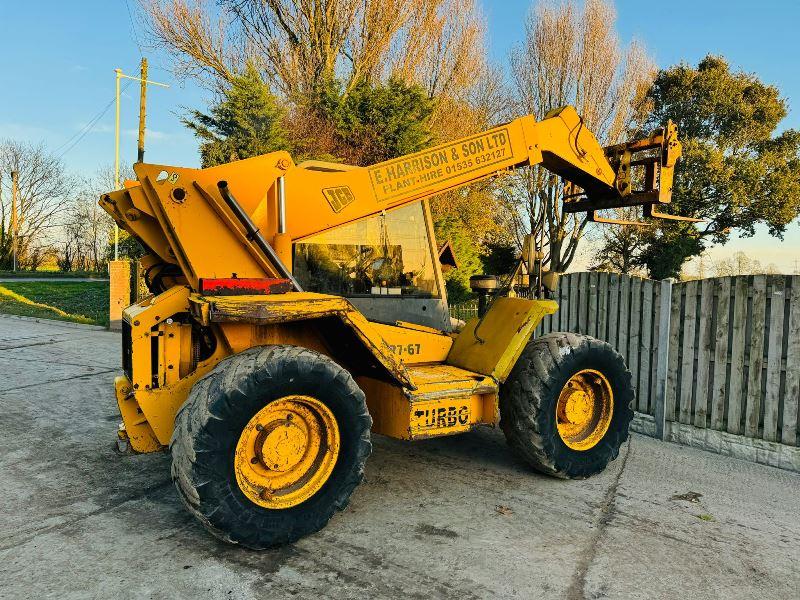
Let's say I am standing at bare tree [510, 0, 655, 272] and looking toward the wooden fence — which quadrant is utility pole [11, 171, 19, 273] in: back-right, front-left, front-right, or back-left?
back-right

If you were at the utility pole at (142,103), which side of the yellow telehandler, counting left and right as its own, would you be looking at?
left

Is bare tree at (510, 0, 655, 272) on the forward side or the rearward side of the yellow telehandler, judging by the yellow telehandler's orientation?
on the forward side

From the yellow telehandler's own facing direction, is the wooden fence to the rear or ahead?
ahead

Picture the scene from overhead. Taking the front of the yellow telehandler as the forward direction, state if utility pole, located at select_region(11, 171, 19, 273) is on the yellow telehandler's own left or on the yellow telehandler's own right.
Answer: on the yellow telehandler's own left

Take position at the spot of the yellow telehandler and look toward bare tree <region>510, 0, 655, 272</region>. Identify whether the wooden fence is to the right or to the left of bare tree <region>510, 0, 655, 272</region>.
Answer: right

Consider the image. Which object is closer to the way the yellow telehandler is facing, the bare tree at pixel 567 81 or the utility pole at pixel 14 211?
the bare tree

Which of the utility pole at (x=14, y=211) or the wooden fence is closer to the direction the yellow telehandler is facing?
the wooden fence

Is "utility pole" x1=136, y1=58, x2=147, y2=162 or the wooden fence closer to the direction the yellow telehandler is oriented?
the wooden fence

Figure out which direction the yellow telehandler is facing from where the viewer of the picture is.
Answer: facing away from the viewer and to the right of the viewer
